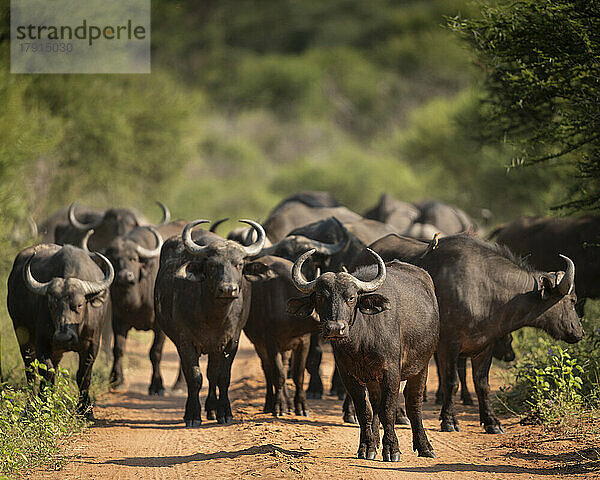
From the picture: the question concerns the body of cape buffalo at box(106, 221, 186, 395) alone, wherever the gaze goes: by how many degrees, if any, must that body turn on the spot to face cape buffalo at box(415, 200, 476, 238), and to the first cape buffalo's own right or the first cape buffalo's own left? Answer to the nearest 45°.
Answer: approximately 135° to the first cape buffalo's own left

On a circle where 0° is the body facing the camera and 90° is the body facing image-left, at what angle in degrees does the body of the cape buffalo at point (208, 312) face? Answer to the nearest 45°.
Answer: approximately 0°

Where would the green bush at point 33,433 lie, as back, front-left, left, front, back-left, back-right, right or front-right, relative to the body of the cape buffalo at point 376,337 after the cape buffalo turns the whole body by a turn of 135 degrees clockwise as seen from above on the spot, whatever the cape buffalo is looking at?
left

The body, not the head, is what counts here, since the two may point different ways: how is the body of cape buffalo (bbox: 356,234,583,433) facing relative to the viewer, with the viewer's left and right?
facing the viewer and to the right of the viewer

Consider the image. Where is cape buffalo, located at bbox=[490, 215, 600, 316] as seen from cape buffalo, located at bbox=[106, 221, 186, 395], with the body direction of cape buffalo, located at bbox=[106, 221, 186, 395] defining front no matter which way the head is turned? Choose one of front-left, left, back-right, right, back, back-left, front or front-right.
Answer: left

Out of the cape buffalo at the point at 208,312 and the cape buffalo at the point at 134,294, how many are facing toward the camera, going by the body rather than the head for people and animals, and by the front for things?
2

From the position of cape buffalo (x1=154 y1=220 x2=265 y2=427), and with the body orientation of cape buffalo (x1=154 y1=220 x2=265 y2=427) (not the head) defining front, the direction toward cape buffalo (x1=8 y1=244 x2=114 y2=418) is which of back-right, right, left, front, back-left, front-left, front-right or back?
right

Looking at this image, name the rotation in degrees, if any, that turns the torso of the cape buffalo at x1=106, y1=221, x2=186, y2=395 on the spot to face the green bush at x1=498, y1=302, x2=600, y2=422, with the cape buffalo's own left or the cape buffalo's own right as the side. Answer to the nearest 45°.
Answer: approximately 45° to the cape buffalo's own left

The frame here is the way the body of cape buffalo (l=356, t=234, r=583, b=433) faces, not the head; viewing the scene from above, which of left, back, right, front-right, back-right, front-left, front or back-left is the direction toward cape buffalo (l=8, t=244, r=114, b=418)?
back-right

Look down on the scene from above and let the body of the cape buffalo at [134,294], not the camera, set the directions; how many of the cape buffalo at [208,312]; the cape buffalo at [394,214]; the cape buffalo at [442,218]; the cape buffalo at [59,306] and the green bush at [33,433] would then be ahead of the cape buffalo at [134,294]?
3

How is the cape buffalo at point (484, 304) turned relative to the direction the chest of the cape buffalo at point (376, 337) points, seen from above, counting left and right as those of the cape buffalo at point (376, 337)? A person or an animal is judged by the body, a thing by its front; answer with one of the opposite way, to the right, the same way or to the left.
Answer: to the left

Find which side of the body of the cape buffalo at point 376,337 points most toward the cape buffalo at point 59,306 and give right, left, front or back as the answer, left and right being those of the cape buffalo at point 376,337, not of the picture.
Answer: right

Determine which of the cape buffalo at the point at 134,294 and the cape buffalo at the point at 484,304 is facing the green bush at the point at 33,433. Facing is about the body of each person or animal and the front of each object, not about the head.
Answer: the cape buffalo at the point at 134,294
